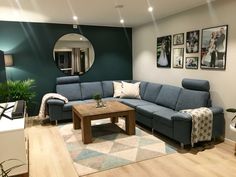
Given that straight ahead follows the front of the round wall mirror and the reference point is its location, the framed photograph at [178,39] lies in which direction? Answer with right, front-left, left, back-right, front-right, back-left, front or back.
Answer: front-left

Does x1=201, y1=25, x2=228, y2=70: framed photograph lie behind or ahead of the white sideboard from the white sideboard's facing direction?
ahead

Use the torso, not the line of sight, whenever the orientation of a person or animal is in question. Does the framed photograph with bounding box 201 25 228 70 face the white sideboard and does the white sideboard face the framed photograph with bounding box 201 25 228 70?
yes

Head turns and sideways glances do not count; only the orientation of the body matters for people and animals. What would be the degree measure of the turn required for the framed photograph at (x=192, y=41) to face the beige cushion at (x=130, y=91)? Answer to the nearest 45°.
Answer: approximately 90° to its right

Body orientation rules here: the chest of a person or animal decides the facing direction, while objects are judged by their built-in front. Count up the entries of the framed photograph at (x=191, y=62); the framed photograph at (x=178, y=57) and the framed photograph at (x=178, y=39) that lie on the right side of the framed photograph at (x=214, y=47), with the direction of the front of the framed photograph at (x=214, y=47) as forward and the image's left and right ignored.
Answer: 3

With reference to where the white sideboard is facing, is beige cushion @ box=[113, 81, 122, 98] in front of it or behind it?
in front

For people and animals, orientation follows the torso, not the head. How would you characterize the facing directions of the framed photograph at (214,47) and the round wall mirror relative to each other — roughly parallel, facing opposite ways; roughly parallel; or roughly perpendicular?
roughly perpendicular

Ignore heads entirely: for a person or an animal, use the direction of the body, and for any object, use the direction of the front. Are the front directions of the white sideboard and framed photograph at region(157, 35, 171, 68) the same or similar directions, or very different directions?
very different directions

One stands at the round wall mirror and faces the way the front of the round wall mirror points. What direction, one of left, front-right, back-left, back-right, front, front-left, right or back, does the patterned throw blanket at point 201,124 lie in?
front-left

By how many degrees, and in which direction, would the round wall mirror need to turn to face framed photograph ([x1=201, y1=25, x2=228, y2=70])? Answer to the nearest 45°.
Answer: approximately 45° to its left

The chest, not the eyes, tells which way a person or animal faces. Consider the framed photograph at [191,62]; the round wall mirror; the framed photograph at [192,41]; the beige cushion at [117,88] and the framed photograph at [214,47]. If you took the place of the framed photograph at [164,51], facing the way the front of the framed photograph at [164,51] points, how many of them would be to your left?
3

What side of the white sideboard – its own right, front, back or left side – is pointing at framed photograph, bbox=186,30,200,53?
front

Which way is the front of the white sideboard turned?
to the viewer's right

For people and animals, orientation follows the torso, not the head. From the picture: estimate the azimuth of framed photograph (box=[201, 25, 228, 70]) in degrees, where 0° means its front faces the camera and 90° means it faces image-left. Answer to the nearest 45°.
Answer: approximately 45°

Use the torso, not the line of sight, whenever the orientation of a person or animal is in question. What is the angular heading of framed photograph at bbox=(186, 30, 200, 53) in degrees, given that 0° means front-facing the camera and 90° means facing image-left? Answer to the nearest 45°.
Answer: approximately 45°
